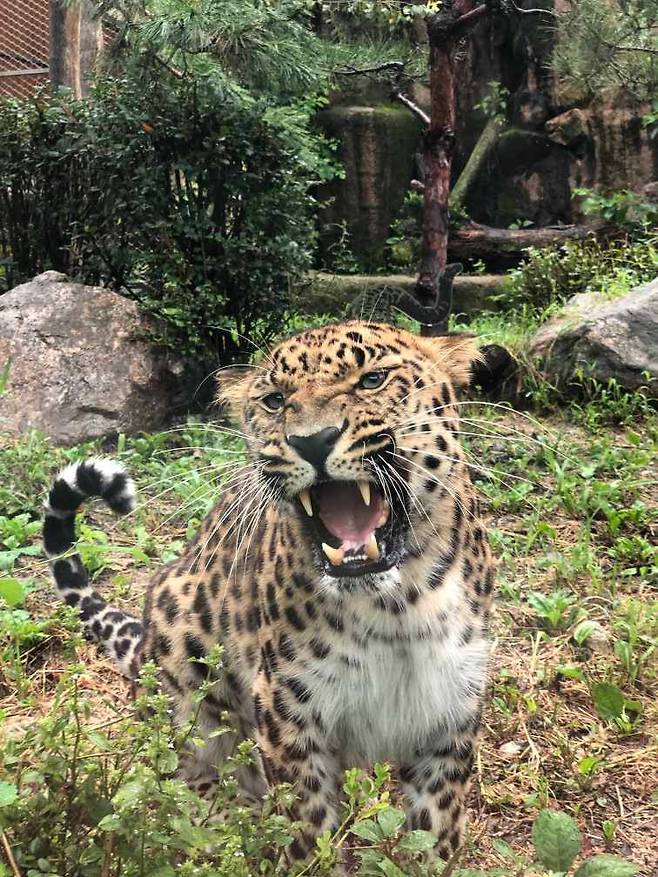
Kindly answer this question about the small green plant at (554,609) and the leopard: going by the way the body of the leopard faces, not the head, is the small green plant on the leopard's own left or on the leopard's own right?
on the leopard's own left

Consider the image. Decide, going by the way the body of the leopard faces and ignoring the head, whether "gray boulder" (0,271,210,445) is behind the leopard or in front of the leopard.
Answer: behind

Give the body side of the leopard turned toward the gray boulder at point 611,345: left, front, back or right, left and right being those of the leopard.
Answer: left

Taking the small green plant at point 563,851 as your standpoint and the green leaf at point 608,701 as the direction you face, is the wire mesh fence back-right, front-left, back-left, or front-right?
front-left

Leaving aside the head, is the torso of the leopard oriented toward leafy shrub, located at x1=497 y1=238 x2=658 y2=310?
no

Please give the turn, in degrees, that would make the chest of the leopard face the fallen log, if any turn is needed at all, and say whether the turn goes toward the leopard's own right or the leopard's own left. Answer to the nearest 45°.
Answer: approximately 135° to the leopard's own left

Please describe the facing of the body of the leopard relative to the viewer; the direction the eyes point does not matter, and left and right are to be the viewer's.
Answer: facing the viewer and to the right of the viewer

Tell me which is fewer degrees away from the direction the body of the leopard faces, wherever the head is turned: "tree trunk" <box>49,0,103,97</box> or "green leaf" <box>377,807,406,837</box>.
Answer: the green leaf

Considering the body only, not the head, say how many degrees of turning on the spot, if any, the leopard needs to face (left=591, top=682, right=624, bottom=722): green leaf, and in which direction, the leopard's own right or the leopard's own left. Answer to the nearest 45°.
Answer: approximately 90° to the leopard's own left

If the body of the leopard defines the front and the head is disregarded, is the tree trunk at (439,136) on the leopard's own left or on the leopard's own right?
on the leopard's own left
